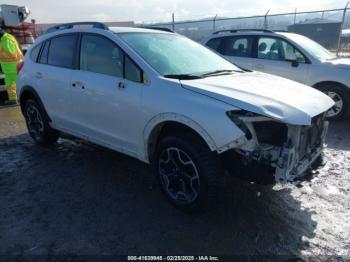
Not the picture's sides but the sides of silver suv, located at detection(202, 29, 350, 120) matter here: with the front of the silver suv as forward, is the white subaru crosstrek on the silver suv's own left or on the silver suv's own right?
on the silver suv's own right

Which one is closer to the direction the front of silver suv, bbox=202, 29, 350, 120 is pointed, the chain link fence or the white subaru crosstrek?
the white subaru crosstrek

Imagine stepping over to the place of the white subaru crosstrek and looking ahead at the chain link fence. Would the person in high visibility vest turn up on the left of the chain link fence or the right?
left

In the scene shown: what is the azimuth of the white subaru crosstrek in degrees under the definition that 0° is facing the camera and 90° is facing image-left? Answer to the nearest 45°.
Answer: approximately 315°

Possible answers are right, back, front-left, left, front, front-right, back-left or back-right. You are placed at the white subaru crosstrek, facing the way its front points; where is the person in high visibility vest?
back

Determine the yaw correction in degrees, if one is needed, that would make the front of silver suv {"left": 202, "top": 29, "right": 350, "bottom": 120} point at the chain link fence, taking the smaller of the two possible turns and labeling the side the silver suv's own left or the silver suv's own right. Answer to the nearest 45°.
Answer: approximately 135° to the silver suv's own left

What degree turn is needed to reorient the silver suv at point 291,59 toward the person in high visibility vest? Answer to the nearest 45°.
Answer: approximately 135° to its right

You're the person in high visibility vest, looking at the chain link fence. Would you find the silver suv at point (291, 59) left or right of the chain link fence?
right

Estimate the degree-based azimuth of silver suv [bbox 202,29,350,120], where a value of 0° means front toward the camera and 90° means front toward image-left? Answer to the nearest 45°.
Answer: approximately 315°

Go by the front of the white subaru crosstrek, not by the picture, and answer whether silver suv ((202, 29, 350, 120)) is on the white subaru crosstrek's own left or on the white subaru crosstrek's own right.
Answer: on the white subaru crosstrek's own left
